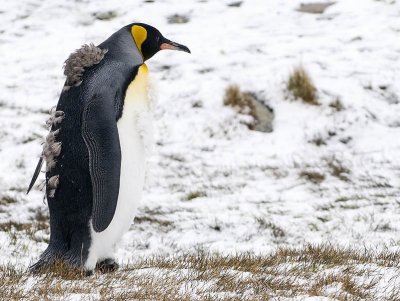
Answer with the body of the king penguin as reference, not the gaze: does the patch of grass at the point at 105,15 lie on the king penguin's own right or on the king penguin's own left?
on the king penguin's own left

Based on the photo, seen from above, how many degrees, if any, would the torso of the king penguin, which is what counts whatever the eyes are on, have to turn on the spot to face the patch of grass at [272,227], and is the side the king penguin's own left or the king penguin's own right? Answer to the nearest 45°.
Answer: approximately 45° to the king penguin's own left

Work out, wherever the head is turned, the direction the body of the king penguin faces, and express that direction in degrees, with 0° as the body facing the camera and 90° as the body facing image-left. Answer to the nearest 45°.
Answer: approximately 270°

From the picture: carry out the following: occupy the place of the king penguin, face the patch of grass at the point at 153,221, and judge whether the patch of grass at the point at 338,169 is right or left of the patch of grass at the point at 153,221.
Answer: right

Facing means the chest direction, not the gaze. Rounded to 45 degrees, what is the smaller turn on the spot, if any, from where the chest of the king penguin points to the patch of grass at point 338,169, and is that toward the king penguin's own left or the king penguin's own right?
approximately 45° to the king penguin's own left

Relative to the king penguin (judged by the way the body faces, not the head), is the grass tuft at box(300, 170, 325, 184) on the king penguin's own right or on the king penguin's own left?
on the king penguin's own left

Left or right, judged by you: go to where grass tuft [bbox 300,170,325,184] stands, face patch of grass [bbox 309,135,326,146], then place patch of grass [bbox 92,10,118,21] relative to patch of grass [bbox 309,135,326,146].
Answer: left

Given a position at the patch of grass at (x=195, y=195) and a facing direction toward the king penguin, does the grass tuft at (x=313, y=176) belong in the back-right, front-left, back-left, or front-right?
back-left

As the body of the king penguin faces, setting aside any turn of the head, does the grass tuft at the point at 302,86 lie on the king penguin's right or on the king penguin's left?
on the king penguin's left
